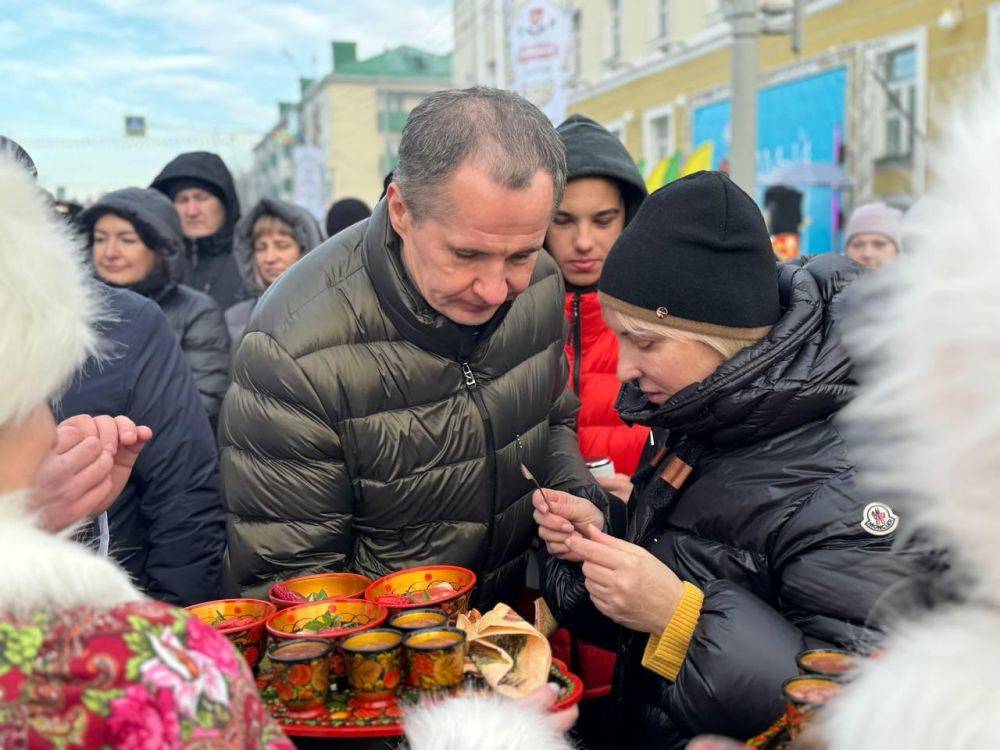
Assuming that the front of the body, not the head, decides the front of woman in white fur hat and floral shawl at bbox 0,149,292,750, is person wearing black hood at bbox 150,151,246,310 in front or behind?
in front

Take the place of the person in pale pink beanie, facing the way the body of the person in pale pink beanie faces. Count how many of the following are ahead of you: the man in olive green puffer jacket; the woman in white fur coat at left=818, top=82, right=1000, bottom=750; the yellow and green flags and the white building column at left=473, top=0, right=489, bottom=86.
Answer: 2

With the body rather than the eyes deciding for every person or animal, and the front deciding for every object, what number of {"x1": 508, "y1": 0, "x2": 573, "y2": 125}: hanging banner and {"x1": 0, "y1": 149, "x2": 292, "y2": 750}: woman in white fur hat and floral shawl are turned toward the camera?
1

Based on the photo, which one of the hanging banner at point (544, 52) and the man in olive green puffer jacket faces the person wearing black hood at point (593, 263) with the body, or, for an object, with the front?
the hanging banner

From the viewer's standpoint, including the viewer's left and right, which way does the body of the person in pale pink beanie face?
facing the viewer

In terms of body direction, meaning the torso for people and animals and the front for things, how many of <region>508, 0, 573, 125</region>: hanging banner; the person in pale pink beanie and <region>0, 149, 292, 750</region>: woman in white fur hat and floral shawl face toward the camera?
2

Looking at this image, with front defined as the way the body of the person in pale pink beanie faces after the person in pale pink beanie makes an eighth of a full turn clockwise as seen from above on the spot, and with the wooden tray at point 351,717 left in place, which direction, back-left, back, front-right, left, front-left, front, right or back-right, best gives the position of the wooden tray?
front-left

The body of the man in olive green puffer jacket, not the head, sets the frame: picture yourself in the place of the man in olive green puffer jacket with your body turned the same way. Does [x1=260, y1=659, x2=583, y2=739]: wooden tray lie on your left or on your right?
on your right

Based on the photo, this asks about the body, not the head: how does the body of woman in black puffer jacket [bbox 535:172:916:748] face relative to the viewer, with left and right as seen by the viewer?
facing the viewer and to the left of the viewer

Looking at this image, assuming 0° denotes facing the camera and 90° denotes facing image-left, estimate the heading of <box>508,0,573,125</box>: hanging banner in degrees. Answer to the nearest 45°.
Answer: approximately 0°

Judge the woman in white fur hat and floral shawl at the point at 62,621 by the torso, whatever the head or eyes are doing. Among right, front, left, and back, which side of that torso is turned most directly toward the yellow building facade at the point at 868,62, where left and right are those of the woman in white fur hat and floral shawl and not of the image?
front

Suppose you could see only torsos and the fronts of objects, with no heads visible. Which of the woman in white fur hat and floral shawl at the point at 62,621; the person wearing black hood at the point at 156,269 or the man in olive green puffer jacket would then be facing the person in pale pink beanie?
the woman in white fur hat and floral shawl

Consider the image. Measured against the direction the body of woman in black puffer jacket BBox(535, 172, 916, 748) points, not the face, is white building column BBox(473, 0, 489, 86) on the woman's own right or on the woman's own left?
on the woman's own right
